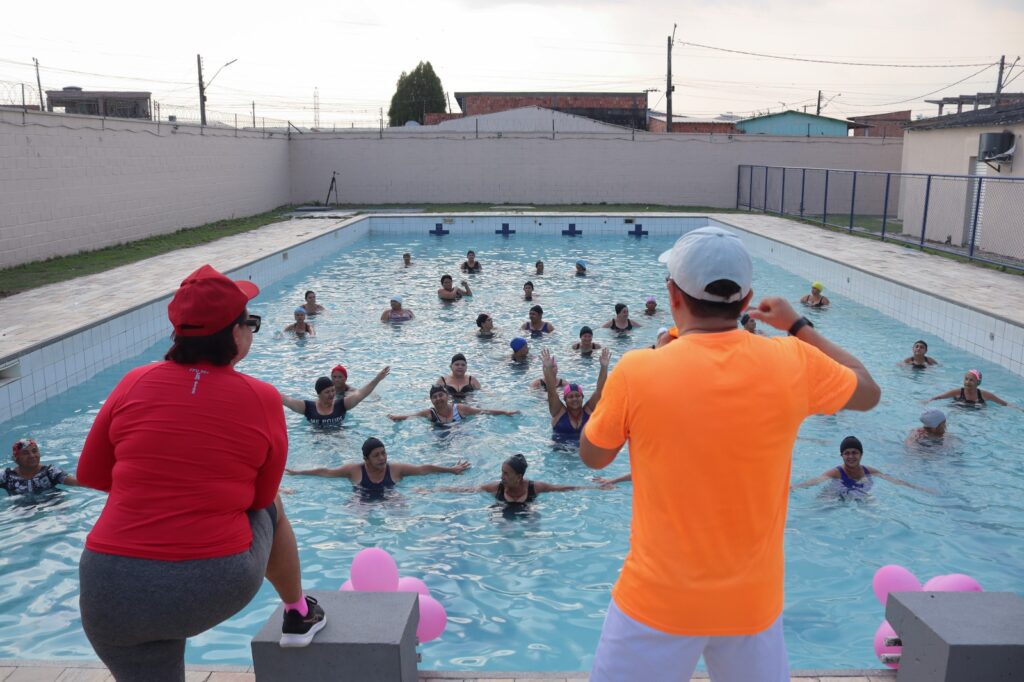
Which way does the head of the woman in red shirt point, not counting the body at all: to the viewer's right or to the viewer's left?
to the viewer's right

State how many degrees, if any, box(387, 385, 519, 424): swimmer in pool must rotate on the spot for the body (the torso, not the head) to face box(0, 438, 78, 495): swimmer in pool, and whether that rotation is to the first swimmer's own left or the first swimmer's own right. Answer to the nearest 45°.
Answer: approximately 45° to the first swimmer's own right

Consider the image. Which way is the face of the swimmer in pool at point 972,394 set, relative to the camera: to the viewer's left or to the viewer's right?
to the viewer's left

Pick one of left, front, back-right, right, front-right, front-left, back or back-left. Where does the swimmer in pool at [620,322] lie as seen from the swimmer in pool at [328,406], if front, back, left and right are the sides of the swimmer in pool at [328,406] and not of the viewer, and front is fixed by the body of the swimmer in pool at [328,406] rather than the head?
back-left

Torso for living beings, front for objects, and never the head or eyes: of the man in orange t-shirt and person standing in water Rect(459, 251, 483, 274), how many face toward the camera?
1

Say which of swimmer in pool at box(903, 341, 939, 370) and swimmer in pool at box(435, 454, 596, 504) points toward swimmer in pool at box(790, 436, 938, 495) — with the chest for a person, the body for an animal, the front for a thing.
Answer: swimmer in pool at box(903, 341, 939, 370)

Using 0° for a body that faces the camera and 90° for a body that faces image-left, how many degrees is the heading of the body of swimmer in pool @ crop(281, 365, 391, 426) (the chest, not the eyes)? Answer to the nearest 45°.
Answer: approximately 0°

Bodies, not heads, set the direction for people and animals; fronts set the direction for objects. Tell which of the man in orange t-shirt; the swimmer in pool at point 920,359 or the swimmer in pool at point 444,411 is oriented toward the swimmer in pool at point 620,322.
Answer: the man in orange t-shirt

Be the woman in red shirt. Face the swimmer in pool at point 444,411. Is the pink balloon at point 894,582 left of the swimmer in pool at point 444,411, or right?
right
